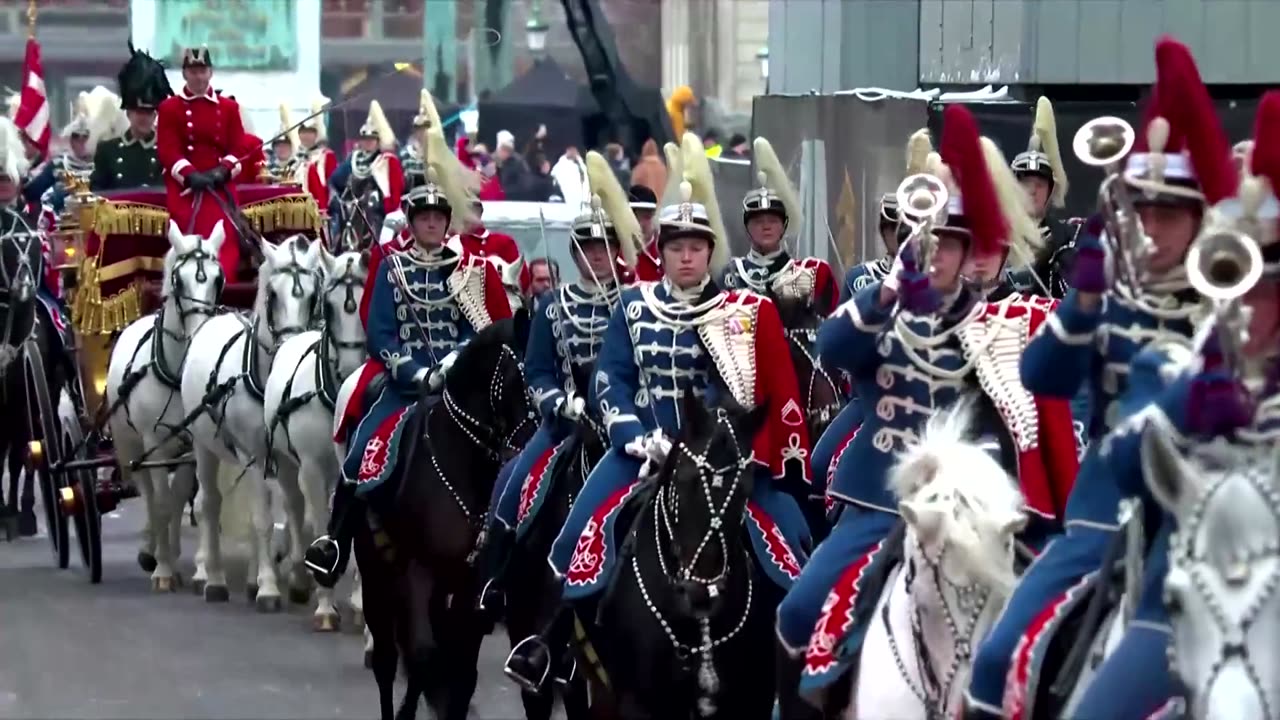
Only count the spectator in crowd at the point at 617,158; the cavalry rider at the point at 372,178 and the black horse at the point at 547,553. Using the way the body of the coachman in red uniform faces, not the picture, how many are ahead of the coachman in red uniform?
1

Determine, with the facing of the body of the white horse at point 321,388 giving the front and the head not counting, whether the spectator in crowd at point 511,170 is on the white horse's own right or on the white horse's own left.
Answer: on the white horse's own left

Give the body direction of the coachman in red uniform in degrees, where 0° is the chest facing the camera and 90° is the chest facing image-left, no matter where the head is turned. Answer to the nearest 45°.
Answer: approximately 0°

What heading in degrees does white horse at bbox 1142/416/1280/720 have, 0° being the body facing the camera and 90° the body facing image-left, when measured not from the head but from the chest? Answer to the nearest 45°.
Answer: approximately 0°

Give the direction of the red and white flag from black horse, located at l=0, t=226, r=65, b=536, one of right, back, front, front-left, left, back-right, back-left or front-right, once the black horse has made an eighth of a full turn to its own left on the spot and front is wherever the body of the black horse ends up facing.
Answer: back-left

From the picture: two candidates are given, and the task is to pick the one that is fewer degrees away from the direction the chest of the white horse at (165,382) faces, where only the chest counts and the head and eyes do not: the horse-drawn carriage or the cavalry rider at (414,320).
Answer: the cavalry rider

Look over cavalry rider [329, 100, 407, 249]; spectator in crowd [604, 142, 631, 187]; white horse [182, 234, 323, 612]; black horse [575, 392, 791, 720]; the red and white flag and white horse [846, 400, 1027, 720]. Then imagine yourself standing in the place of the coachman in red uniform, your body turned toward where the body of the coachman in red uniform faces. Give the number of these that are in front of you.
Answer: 3
